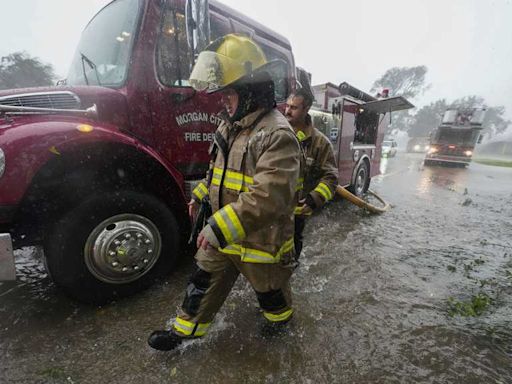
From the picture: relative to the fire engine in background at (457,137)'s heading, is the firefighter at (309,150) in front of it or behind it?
in front

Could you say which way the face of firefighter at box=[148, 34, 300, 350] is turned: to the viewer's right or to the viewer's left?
to the viewer's left

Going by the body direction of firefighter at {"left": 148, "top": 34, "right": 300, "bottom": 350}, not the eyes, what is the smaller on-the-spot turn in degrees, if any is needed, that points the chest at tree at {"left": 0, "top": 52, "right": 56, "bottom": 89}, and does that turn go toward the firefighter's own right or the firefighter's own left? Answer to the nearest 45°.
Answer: approximately 90° to the firefighter's own right

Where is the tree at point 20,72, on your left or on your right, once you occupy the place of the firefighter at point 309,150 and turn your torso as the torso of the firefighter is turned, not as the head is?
on your right

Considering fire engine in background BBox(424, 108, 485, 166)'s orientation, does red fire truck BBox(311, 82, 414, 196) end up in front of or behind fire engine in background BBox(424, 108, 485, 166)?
in front

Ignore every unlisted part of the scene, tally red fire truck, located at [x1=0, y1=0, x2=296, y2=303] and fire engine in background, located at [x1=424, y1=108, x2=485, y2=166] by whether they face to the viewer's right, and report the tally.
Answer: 0

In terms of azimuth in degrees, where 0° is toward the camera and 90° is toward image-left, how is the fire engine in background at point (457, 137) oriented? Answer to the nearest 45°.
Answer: approximately 0°

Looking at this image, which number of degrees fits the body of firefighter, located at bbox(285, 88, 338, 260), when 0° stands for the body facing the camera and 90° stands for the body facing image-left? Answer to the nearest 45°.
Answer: approximately 45°

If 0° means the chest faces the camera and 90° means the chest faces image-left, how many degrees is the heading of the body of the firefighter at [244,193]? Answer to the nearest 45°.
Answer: approximately 45°

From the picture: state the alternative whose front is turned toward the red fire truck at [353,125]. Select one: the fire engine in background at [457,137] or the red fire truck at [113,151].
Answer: the fire engine in background
